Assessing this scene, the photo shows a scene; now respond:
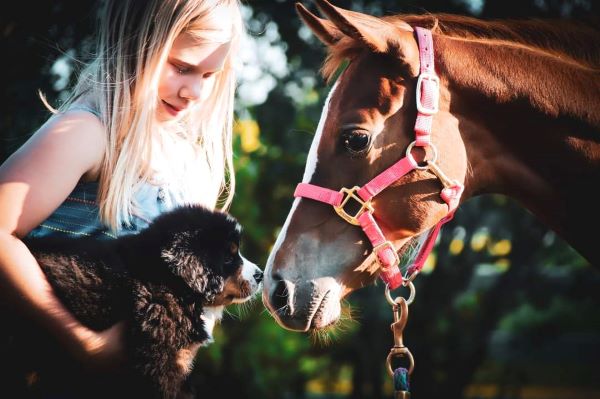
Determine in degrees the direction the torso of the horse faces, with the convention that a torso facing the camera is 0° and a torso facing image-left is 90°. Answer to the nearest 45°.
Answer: approximately 90°

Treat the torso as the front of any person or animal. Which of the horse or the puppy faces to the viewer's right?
the puppy

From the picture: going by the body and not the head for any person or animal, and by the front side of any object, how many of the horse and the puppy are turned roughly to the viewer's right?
1

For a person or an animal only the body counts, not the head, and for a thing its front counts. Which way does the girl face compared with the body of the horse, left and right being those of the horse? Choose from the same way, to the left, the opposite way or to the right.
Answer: the opposite way

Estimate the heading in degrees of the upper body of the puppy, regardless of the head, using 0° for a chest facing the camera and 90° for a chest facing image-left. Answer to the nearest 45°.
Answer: approximately 270°
